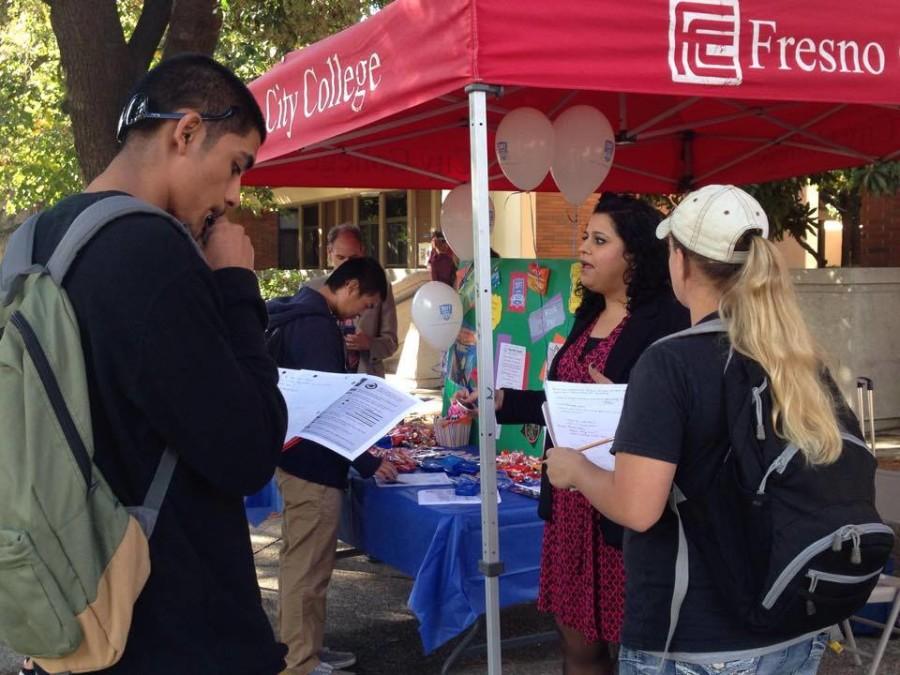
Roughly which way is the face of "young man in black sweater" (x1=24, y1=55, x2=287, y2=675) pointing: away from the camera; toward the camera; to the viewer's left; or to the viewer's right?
to the viewer's right

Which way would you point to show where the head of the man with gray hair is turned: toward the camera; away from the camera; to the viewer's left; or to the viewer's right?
toward the camera

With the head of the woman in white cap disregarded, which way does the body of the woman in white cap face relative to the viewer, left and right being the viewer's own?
facing away from the viewer and to the left of the viewer

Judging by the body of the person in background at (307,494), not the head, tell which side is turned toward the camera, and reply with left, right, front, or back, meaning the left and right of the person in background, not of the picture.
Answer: right

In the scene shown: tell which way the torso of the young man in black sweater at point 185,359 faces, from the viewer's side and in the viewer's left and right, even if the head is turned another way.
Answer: facing to the right of the viewer

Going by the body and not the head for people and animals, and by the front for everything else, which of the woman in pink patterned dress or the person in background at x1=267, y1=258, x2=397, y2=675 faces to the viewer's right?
the person in background

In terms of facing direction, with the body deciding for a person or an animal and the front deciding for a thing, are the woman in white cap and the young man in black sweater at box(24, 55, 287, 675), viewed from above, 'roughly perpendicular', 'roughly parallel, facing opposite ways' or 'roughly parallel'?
roughly perpendicular

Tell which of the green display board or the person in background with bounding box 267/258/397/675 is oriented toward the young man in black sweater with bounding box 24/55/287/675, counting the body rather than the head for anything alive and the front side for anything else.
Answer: the green display board

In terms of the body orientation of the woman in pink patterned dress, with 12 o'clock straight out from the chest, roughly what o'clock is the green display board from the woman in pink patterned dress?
The green display board is roughly at 4 o'clock from the woman in pink patterned dress.

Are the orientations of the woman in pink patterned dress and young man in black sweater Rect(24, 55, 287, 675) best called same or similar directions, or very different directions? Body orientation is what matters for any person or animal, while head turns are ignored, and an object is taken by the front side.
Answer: very different directions

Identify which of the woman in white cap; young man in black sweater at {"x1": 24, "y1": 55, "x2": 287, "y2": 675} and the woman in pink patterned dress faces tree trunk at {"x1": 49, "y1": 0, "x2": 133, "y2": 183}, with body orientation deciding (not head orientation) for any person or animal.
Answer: the woman in white cap
